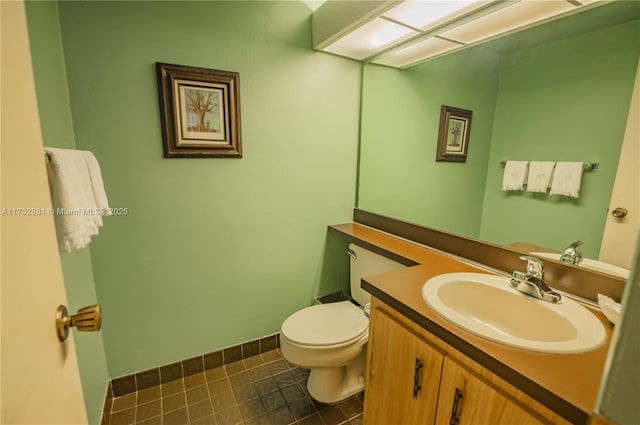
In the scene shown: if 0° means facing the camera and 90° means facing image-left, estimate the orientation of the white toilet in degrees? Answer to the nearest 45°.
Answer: approximately 45°

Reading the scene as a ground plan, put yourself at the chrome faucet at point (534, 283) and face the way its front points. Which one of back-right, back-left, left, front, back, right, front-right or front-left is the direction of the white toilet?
front-right

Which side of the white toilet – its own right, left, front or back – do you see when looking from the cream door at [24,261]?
front

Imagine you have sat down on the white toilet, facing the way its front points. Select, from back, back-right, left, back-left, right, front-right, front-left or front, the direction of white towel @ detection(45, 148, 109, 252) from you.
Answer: front

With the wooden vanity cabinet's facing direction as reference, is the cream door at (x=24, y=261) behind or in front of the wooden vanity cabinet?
in front

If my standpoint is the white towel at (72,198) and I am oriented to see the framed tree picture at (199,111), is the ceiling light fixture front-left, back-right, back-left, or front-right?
front-right

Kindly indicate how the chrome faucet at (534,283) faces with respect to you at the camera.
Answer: facing the viewer and to the left of the viewer

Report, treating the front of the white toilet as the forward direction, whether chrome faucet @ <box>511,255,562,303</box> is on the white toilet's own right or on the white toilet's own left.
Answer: on the white toilet's own left

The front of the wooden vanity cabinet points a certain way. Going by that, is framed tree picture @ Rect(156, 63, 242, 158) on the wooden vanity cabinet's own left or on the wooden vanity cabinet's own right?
on the wooden vanity cabinet's own right

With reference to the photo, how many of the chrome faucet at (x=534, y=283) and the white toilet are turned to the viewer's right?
0
